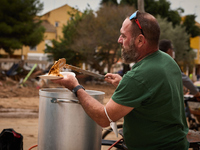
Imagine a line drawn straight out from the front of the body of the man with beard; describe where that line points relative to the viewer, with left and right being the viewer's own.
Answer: facing away from the viewer and to the left of the viewer

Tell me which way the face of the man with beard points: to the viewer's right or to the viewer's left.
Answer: to the viewer's left

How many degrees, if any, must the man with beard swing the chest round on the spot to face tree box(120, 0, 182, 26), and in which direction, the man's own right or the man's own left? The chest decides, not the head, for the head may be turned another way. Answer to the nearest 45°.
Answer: approximately 45° to the man's own right

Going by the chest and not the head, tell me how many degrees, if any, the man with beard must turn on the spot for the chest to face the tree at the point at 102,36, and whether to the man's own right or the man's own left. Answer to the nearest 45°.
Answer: approximately 45° to the man's own right

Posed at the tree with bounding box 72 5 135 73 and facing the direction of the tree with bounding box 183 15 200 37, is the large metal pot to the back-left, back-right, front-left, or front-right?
back-right

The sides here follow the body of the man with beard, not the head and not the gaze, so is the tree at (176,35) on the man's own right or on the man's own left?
on the man's own right
